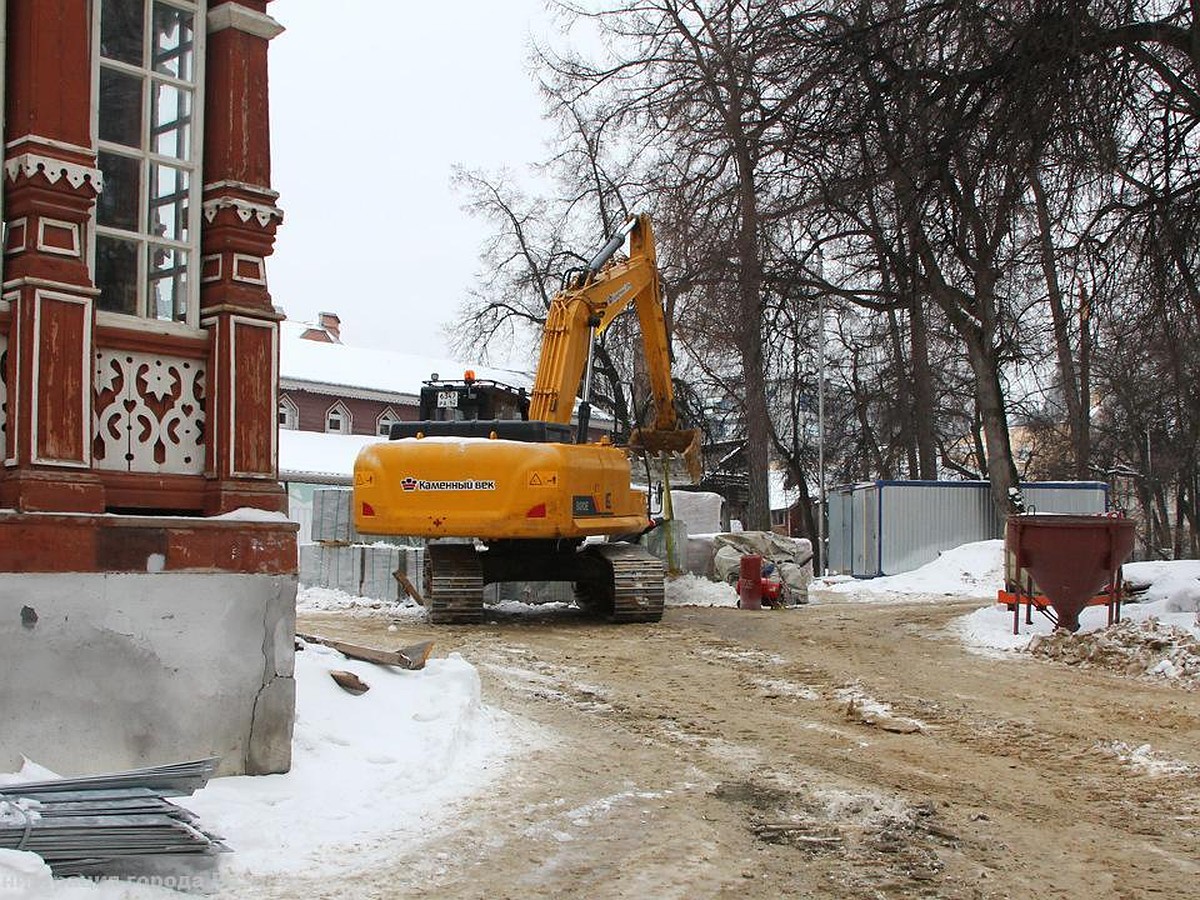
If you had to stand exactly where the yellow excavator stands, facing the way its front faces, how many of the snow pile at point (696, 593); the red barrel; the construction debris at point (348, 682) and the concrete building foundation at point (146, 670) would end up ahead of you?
2

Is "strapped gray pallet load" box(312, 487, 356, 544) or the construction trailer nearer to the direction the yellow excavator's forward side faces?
the construction trailer

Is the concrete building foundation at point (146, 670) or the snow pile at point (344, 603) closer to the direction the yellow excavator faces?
the snow pile

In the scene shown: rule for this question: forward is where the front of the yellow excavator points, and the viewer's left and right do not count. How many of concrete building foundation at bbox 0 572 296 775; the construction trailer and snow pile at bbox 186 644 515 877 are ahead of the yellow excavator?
1

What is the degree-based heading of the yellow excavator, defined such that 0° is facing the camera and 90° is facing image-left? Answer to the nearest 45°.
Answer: approximately 225°

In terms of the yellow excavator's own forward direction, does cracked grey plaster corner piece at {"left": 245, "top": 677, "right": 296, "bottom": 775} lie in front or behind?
behind

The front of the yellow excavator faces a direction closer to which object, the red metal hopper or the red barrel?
the red barrel

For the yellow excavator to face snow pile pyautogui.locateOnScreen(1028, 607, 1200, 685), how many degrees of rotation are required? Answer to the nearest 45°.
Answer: approximately 90° to its right

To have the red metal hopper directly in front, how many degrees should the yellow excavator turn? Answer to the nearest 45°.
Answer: approximately 90° to its right

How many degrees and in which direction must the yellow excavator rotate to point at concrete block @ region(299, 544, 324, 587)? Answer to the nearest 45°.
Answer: approximately 90° to its left

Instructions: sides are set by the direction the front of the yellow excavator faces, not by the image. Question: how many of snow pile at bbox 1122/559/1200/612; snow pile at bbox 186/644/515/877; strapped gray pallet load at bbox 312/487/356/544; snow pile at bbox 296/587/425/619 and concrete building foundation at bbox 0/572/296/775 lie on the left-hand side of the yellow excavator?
2

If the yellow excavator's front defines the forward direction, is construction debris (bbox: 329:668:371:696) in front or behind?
behind

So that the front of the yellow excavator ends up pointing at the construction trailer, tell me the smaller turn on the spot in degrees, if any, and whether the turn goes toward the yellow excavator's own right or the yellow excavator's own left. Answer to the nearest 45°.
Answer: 0° — it already faces it

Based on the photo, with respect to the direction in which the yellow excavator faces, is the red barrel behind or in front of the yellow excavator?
in front
